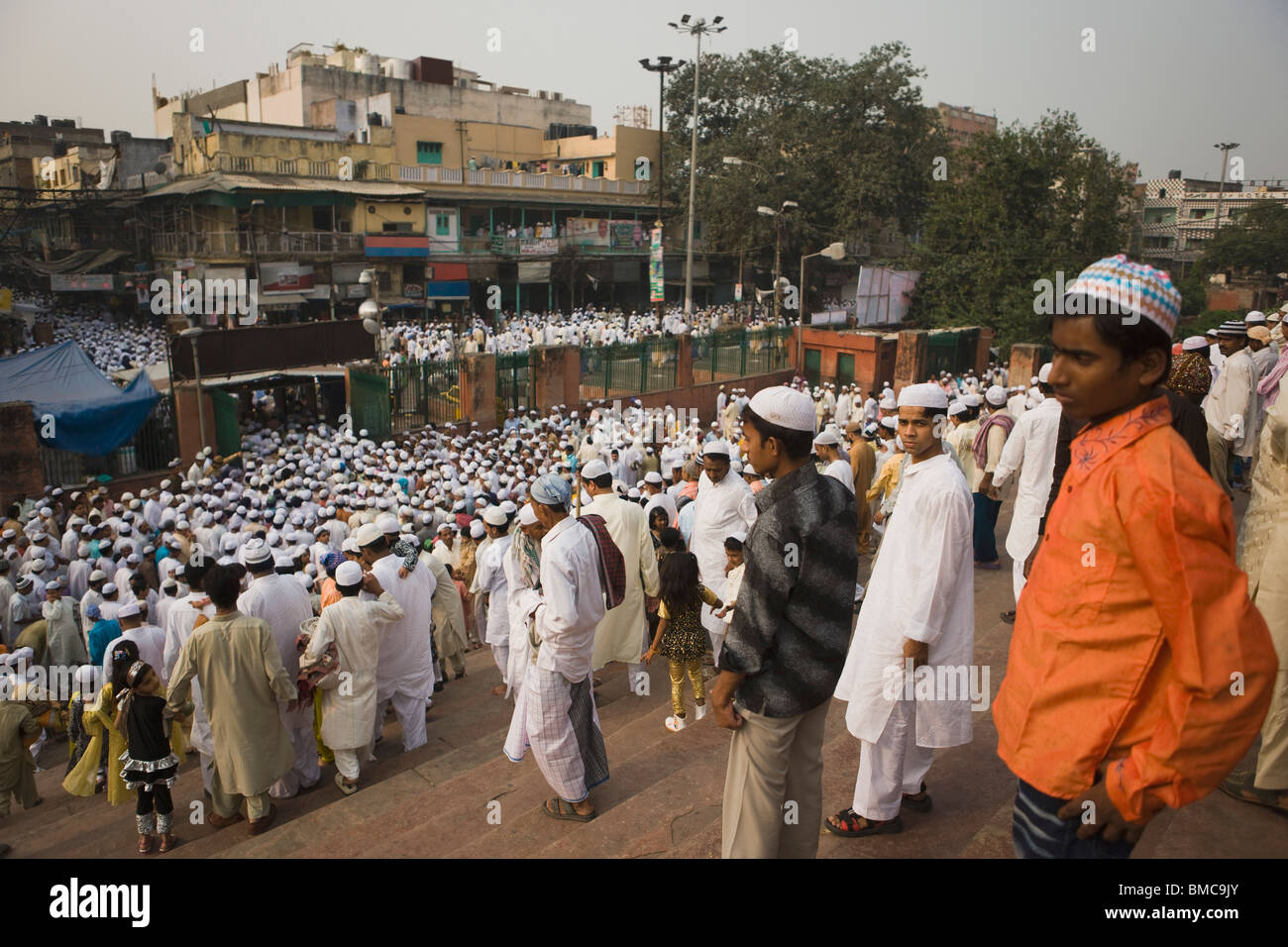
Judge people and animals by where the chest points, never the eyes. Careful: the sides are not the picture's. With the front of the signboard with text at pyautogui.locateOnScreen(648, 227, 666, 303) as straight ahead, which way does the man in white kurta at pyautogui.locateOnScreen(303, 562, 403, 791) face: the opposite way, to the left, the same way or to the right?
the opposite way

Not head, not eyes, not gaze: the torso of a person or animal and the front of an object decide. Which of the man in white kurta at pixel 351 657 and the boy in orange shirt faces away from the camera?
the man in white kurta

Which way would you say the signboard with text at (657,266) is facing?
toward the camera

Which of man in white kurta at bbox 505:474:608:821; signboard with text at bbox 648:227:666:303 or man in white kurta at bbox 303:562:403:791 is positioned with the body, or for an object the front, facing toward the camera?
the signboard with text

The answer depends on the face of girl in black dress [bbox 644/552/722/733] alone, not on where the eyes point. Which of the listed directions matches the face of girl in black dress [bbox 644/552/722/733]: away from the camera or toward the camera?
away from the camera

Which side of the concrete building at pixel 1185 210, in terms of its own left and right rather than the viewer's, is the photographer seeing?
front

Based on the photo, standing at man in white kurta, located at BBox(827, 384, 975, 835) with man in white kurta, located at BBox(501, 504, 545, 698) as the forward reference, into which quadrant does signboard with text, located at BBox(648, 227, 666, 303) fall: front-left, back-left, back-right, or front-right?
front-right

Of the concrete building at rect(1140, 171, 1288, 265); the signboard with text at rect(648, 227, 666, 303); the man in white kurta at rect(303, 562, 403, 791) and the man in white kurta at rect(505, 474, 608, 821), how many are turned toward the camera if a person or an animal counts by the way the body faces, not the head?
2

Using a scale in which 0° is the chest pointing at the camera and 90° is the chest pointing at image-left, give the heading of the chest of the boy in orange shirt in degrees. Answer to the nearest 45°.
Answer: approximately 45°

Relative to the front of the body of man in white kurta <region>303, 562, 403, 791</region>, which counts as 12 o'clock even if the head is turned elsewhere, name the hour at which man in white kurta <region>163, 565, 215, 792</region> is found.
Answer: man in white kurta <region>163, 565, 215, 792</region> is roughly at 10 o'clock from man in white kurta <region>303, 562, 403, 791</region>.

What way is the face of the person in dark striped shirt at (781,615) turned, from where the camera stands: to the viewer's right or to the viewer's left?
to the viewer's left

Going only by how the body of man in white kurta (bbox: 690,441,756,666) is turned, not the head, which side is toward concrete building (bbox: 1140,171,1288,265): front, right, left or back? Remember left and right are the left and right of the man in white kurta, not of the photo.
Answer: back

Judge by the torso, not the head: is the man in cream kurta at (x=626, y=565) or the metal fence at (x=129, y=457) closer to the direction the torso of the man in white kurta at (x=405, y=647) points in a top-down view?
the metal fence

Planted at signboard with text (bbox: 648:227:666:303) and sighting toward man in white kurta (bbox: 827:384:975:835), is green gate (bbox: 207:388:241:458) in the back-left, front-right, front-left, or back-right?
front-right
